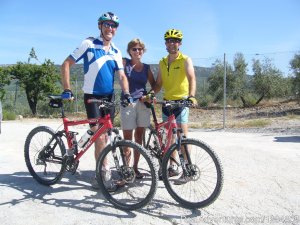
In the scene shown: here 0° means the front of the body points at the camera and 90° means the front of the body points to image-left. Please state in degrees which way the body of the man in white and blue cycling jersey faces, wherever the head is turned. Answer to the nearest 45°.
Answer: approximately 315°
